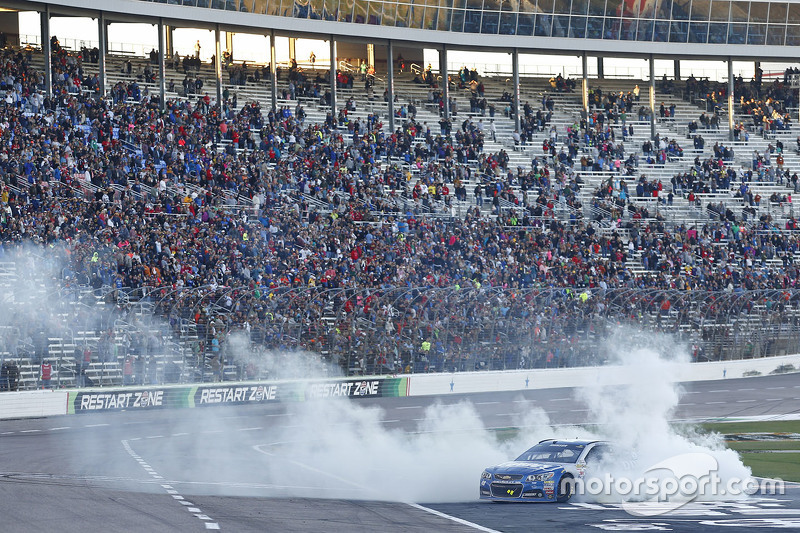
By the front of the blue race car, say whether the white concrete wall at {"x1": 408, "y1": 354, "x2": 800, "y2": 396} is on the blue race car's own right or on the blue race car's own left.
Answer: on the blue race car's own right

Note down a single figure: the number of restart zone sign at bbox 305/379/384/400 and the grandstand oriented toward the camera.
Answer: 2

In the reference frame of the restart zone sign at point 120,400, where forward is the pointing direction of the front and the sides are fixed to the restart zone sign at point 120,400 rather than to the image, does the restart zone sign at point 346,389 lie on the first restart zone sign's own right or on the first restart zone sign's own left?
on the first restart zone sign's own left

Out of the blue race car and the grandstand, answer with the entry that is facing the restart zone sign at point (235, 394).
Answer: the grandstand

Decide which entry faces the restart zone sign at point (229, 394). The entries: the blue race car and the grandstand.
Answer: the grandstand

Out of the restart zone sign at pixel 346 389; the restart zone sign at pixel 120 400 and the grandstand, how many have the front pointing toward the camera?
3

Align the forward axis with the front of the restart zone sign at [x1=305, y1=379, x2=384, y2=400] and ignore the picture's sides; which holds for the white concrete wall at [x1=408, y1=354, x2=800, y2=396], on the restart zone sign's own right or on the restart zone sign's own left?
on the restart zone sign's own left

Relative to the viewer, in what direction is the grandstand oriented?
toward the camera

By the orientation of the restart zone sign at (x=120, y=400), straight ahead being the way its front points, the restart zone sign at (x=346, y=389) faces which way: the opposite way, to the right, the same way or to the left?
the same way

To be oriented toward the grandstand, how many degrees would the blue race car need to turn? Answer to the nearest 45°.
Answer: approximately 90° to its right

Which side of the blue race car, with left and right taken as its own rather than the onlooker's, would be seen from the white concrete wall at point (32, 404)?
right

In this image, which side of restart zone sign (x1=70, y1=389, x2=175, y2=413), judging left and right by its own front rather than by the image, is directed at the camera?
front

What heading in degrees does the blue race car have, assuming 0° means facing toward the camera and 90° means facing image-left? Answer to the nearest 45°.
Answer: approximately 45°

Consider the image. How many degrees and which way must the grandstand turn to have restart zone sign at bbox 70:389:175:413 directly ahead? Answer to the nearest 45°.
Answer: approximately 45° to its right

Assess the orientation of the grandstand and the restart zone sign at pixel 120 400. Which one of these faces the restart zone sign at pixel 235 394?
the grandstand

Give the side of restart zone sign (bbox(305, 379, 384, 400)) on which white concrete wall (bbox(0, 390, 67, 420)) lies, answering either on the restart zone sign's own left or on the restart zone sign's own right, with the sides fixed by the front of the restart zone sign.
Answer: on the restart zone sign's own right
